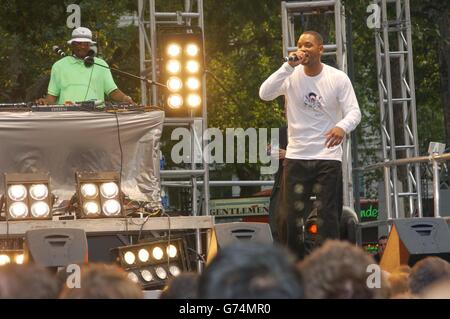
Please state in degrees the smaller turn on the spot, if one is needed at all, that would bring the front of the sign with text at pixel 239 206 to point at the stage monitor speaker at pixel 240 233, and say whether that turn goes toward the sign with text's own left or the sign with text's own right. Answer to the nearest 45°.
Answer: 0° — it already faces it

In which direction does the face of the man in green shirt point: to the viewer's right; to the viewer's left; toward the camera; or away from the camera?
toward the camera

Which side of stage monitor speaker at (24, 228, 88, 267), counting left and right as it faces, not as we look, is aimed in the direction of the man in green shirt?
front

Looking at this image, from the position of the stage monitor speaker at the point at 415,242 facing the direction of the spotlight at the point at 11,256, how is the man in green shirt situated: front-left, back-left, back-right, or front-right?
front-right

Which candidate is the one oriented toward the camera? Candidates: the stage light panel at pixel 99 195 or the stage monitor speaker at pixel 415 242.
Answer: the stage light panel

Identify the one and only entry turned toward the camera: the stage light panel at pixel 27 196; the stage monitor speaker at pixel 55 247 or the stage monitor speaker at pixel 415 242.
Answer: the stage light panel

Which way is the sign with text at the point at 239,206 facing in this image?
toward the camera

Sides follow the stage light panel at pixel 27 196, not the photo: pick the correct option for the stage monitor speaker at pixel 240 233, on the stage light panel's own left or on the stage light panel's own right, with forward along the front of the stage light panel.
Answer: on the stage light panel's own left

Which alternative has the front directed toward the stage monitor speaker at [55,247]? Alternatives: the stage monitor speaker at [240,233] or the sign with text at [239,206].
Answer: the sign with text

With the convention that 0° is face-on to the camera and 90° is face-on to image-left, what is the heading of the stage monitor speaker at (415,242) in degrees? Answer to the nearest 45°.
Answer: approximately 135°

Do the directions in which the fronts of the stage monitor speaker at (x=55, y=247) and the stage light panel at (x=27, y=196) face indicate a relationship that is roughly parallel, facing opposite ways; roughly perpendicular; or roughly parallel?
roughly parallel, facing opposite ways

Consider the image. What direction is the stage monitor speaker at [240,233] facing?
away from the camera

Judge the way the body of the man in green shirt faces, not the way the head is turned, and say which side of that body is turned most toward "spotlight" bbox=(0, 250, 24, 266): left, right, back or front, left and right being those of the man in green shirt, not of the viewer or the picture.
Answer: front

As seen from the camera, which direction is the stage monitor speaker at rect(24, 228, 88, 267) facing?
away from the camera
